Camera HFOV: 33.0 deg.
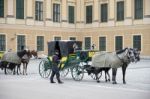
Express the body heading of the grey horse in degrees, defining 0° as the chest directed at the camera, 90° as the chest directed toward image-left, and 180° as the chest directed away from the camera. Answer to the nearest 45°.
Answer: approximately 270°

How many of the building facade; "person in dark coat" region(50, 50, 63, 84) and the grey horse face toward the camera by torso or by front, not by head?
1

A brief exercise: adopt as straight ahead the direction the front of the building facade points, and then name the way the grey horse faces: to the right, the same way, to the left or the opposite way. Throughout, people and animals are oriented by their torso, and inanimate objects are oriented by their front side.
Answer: to the left

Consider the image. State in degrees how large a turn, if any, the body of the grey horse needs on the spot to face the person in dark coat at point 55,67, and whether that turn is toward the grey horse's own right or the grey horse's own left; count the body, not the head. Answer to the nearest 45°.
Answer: approximately 180°

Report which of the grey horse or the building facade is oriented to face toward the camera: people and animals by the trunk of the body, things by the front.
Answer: the building facade

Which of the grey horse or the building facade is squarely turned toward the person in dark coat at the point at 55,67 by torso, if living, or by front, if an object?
the building facade

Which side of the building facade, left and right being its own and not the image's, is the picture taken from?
front

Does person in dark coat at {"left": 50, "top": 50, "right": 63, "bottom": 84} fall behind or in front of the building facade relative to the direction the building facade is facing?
in front
